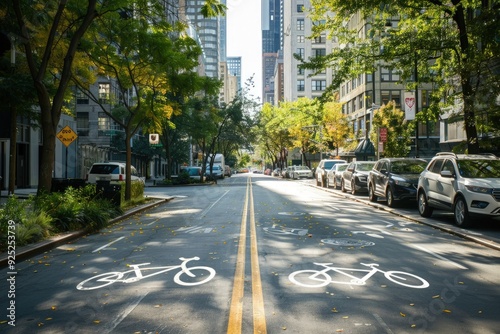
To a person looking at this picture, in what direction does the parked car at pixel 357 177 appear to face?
facing the viewer and to the right of the viewer

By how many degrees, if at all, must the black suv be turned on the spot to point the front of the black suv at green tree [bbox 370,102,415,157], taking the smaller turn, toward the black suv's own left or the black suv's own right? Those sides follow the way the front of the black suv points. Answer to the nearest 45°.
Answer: approximately 135° to the black suv's own left

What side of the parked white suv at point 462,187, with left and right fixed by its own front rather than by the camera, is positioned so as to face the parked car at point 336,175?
back

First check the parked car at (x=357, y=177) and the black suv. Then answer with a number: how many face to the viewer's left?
0

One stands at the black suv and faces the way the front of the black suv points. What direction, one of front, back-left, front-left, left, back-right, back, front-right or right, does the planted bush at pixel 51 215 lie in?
right

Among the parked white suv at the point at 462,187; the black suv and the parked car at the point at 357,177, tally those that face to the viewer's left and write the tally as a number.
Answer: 0

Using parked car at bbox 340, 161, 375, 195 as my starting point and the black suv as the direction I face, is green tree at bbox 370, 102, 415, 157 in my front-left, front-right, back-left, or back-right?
back-left

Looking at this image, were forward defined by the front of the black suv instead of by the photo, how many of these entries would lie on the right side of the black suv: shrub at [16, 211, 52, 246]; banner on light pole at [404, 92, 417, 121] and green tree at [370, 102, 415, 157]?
1

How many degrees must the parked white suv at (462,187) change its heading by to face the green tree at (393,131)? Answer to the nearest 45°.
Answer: approximately 135° to its left

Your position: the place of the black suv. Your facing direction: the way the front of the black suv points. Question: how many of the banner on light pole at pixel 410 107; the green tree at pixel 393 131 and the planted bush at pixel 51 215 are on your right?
1

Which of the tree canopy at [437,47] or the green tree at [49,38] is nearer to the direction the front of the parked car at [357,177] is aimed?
the tree canopy
